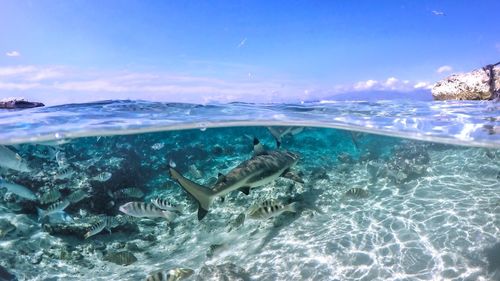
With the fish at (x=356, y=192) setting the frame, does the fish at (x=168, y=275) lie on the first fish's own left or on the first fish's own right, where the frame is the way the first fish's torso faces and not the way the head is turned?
on the first fish's own left

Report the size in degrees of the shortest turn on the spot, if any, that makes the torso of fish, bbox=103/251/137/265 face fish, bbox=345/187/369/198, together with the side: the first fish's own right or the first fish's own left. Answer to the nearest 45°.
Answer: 0° — it already faces it

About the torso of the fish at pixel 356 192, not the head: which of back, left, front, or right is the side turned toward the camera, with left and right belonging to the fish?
left

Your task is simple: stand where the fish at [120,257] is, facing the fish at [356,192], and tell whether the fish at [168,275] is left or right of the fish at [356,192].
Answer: right

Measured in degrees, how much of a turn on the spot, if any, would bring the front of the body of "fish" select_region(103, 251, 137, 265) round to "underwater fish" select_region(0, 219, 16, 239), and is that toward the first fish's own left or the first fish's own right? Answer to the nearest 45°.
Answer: approximately 135° to the first fish's own left

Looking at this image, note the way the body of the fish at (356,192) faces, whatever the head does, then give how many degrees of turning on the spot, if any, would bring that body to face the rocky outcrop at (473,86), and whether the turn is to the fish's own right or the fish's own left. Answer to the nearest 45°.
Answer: approximately 135° to the fish's own right
